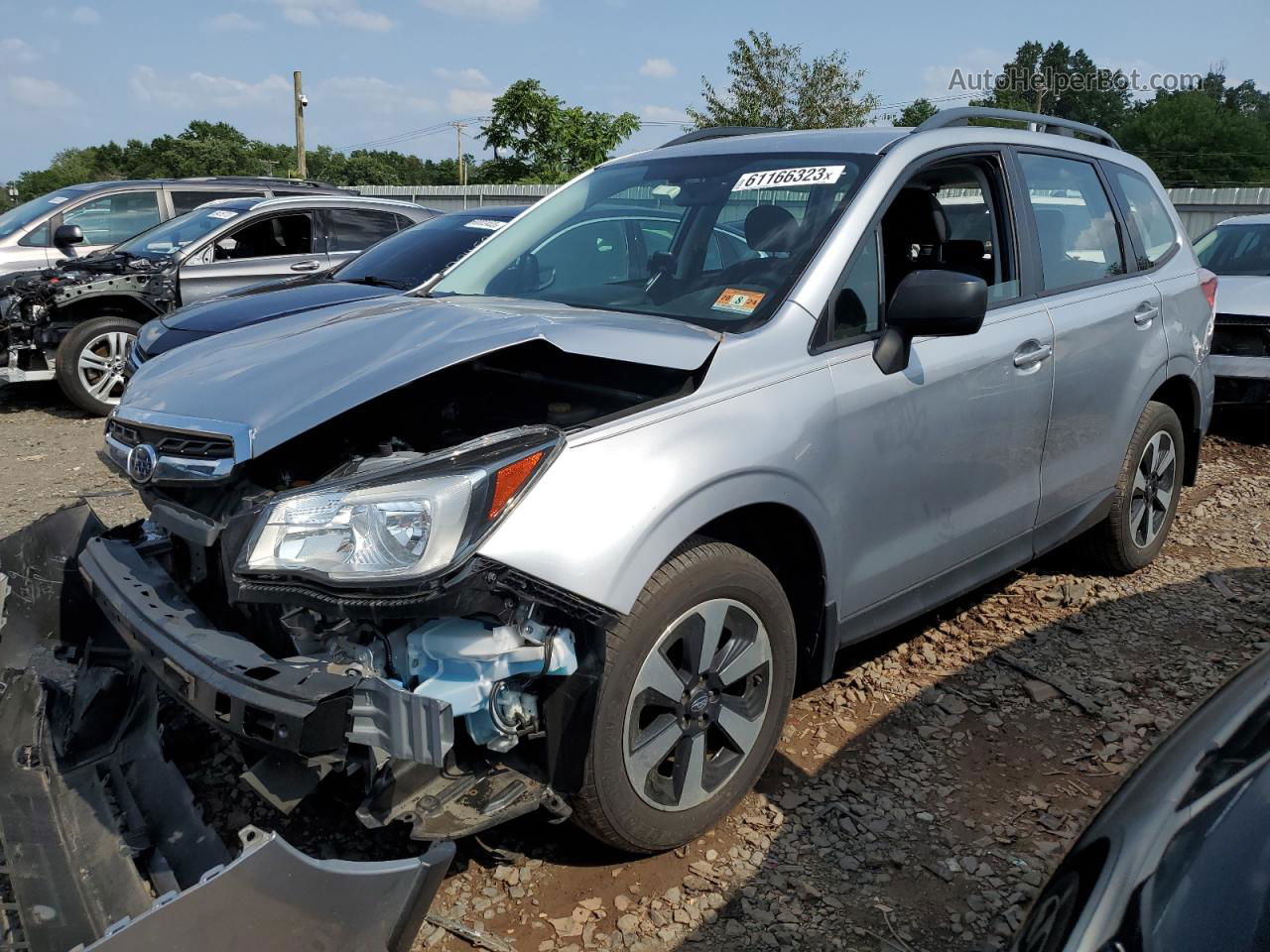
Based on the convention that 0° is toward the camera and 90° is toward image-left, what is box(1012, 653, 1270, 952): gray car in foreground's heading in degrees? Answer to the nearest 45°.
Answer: approximately 45°

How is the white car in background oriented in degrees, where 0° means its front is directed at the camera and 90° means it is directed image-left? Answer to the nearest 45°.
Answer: approximately 0°

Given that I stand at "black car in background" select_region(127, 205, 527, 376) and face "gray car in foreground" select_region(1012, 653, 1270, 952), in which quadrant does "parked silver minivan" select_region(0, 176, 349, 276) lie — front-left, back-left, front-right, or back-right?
back-right

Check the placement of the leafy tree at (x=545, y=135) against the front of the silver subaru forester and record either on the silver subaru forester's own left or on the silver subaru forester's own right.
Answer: on the silver subaru forester's own right

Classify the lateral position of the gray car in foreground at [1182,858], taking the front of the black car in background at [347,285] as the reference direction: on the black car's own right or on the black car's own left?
on the black car's own left

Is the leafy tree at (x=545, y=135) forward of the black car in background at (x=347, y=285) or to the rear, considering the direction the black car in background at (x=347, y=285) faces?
to the rear

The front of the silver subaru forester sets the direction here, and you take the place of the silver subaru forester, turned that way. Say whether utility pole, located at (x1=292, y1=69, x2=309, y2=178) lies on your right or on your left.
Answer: on your right

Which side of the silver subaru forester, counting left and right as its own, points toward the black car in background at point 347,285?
right

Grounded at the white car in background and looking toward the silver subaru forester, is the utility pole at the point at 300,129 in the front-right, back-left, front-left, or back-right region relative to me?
back-right

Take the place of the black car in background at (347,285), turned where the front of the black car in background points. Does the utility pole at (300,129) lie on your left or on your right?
on your right

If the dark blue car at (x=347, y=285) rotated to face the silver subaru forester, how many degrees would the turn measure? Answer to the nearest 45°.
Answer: approximately 45° to its left
